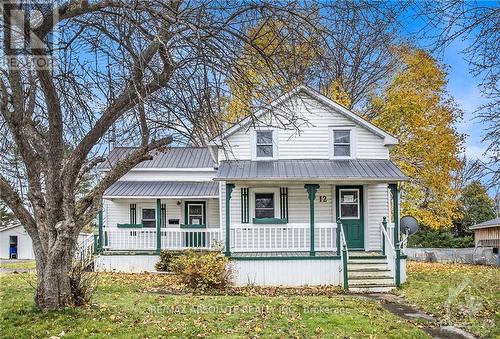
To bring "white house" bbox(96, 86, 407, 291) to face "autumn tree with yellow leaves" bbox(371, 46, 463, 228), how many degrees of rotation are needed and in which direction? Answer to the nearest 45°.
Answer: approximately 135° to its left

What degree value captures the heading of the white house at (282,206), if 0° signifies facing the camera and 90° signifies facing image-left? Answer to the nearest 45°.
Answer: approximately 0°

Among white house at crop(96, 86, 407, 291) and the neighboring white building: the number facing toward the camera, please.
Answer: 2
